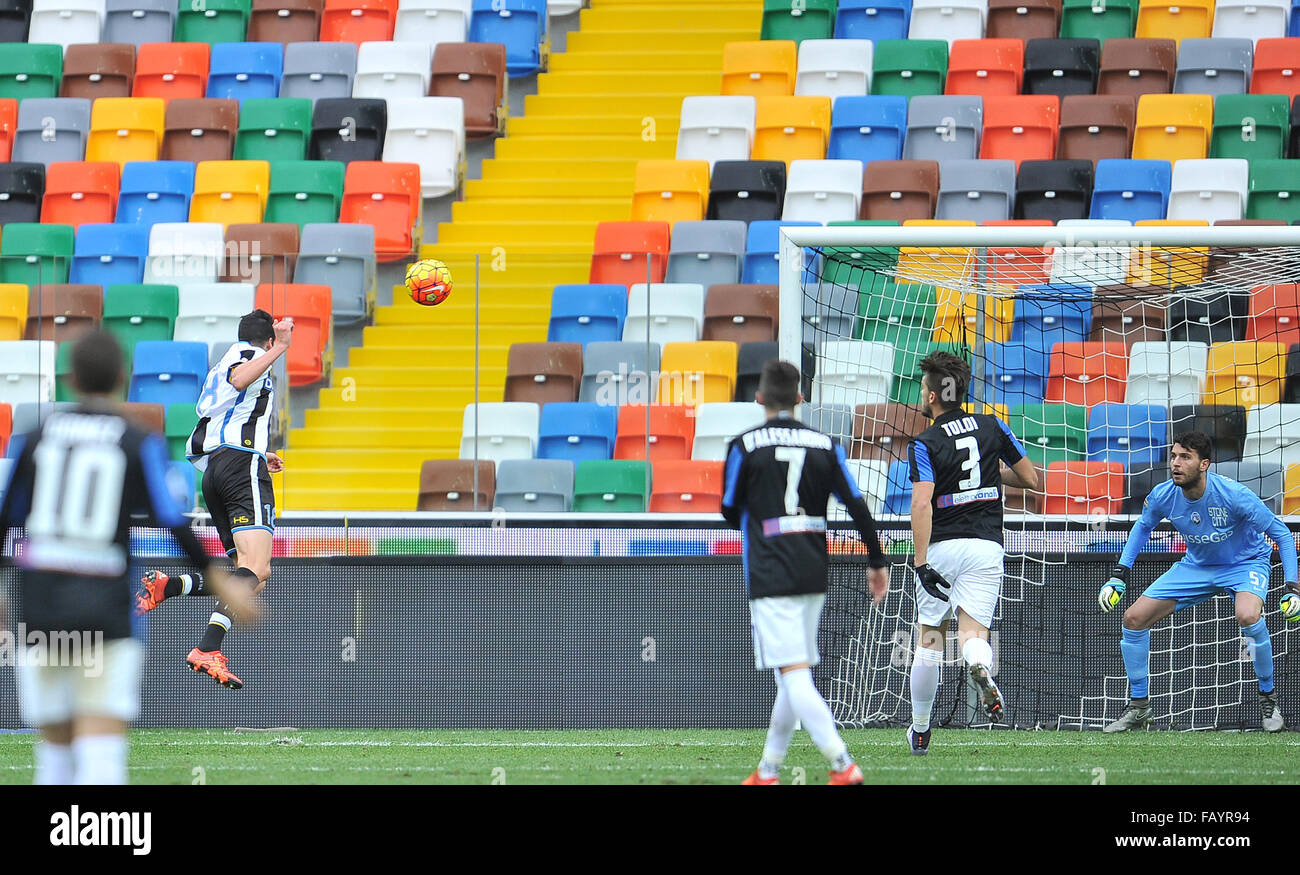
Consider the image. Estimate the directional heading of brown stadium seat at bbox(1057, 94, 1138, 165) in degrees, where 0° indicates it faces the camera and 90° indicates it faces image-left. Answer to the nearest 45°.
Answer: approximately 0°

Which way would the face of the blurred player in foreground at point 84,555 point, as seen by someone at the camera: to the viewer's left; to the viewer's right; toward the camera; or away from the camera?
away from the camera

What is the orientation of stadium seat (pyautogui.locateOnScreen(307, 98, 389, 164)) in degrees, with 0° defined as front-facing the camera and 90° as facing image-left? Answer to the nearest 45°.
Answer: approximately 0°

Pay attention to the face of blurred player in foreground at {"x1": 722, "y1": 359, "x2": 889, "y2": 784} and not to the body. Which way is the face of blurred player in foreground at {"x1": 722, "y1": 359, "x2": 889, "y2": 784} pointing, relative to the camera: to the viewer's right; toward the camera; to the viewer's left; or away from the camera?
away from the camera

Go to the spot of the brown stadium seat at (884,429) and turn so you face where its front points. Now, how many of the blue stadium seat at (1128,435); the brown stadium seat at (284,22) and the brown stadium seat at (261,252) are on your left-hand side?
1

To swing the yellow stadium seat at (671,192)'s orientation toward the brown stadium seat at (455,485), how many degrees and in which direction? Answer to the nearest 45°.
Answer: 0° — it already faces it

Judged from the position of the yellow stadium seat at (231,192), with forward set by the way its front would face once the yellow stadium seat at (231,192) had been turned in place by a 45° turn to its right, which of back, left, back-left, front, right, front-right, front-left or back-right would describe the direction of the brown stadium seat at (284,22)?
back-right

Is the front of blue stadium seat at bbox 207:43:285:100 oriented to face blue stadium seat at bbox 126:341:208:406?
yes

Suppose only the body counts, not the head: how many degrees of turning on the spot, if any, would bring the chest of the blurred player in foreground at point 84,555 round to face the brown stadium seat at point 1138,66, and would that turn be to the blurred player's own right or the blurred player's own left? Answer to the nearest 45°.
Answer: approximately 45° to the blurred player's own right
